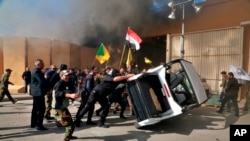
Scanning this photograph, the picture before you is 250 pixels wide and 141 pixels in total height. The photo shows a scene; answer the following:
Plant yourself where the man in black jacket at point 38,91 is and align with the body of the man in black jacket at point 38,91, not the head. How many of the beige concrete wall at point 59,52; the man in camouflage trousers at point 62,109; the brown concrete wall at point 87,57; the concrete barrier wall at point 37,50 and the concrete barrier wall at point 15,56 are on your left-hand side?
4

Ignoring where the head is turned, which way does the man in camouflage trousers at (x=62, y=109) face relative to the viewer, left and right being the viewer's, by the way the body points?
facing to the right of the viewer

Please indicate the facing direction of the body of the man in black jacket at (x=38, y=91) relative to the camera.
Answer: to the viewer's right

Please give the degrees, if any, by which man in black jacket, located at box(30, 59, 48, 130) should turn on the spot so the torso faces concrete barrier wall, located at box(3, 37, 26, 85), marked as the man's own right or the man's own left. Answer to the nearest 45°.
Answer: approximately 90° to the man's own left

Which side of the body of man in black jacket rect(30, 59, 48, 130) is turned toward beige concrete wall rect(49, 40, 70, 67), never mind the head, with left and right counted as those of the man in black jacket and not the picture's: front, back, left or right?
left

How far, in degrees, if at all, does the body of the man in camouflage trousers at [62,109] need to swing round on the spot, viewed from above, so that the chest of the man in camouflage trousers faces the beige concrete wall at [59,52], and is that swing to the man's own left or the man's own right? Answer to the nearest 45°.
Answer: approximately 90° to the man's own left

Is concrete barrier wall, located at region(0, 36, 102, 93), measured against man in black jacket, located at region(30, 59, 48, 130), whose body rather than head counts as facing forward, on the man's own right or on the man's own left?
on the man's own left

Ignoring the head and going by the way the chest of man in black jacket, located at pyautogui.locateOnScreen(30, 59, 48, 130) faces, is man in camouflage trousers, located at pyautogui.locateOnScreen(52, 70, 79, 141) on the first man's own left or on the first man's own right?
on the first man's own right

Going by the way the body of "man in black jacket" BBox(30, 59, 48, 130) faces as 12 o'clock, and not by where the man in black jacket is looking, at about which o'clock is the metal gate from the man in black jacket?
The metal gate is roughly at 11 o'clock from the man in black jacket.

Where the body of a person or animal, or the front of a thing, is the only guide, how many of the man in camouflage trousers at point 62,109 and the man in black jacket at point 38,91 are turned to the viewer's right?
2

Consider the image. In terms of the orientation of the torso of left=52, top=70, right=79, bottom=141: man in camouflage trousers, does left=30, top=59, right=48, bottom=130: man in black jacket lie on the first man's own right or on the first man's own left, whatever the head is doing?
on the first man's own left

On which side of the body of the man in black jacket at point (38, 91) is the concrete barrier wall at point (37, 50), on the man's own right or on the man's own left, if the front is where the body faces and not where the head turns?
on the man's own left
